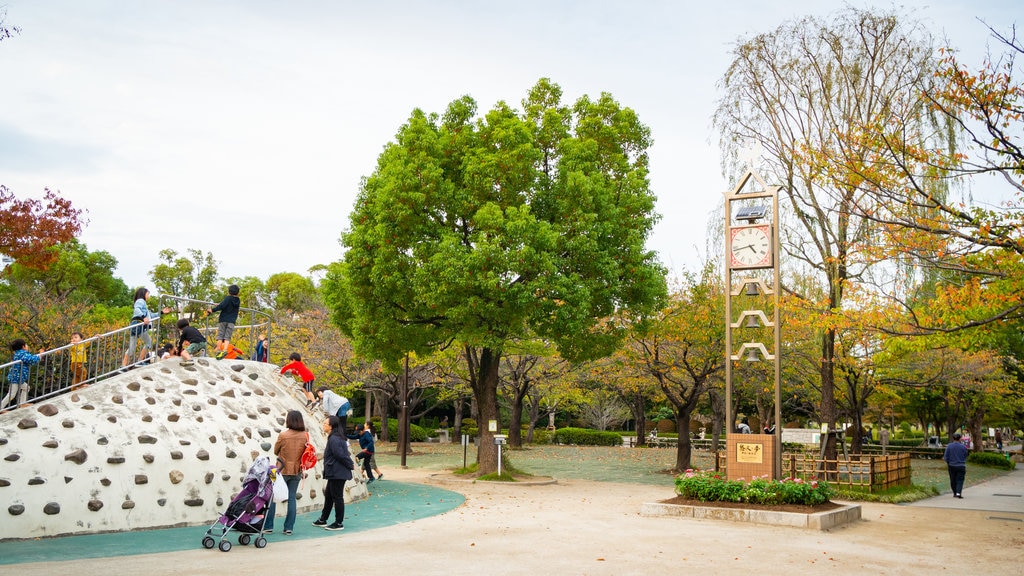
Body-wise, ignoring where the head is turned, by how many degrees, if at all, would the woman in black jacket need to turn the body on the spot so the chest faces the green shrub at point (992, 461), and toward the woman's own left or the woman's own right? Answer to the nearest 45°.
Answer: approximately 135° to the woman's own right

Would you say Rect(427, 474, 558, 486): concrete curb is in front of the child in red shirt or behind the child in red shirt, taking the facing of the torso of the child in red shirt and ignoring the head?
behind

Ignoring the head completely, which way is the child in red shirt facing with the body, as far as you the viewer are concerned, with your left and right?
facing to the left of the viewer
